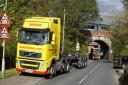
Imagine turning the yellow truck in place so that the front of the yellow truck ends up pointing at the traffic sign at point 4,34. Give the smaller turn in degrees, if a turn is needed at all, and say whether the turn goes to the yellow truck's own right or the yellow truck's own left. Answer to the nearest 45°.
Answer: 0° — it already faces it

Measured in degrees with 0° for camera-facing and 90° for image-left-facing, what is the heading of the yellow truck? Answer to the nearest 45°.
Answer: approximately 45°

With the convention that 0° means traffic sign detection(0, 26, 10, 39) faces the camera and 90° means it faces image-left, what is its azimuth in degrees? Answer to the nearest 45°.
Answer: approximately 0°
